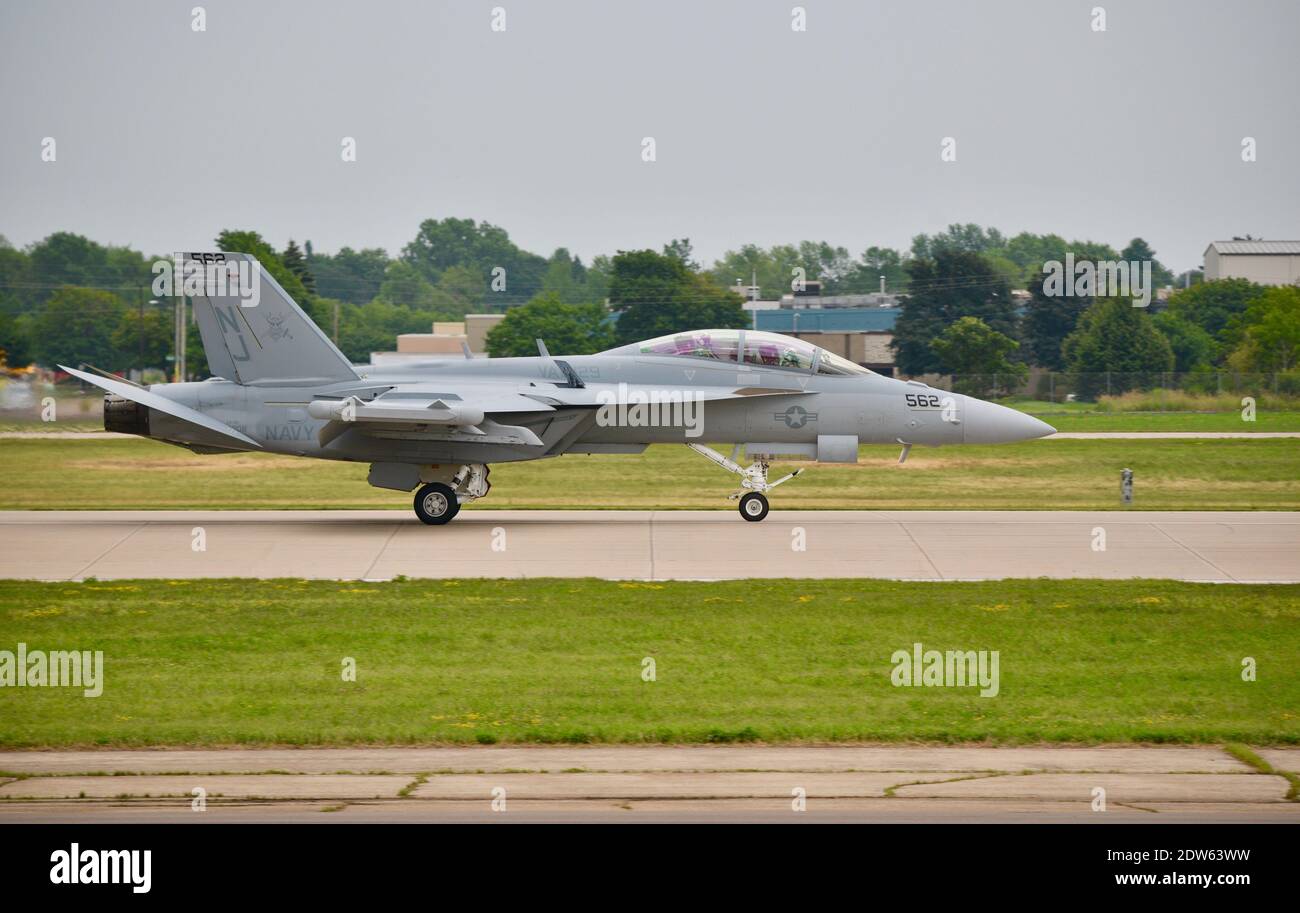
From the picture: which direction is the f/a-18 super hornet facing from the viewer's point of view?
to the viewer's right
